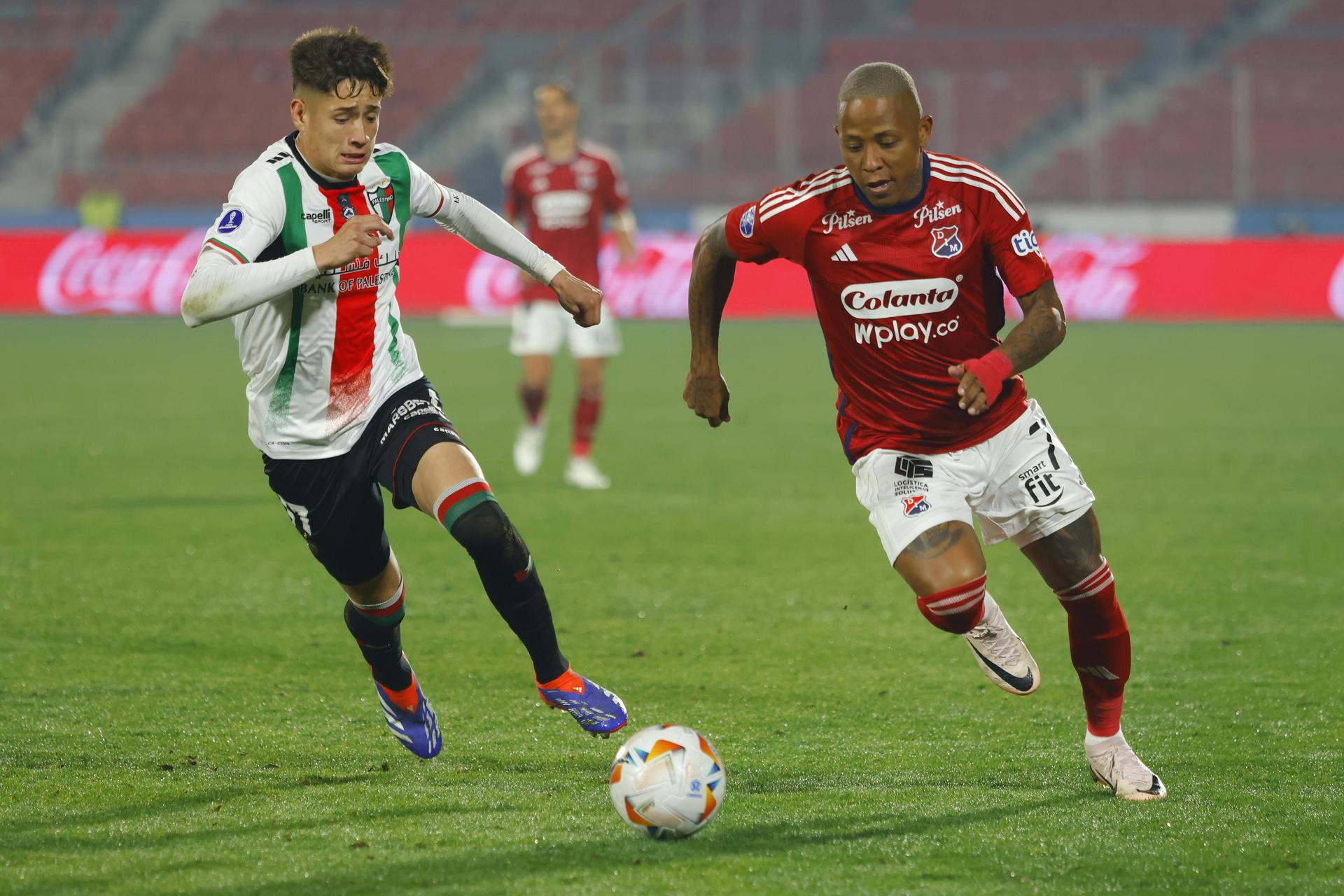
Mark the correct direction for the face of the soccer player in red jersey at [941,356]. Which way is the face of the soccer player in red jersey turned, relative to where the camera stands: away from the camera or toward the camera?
toward the camera

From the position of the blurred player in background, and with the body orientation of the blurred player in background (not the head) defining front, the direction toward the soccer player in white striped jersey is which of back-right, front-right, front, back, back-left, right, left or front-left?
front

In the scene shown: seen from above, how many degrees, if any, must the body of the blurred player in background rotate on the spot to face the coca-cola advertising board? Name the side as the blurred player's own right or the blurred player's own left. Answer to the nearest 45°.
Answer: approximately 180°

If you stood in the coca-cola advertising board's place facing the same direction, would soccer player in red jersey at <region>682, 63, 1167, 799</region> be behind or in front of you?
in front

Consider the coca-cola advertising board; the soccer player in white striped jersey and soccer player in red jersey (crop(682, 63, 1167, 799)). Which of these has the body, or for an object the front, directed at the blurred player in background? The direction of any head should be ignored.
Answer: the coca-cola advertising board

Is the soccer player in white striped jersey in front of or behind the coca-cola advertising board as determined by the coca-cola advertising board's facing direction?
in front

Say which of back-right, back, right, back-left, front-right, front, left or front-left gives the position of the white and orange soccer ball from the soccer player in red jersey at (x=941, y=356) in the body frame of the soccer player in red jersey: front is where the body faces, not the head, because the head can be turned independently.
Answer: front-right

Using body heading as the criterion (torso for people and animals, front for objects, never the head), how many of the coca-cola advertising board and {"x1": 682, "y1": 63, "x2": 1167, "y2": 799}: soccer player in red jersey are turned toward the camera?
2

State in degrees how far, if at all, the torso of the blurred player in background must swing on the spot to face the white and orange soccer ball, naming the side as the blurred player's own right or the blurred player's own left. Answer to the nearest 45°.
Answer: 0° — they already face it

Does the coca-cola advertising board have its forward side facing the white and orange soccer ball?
yes

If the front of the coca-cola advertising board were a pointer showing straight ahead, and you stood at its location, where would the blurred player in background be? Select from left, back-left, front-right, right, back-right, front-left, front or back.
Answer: front

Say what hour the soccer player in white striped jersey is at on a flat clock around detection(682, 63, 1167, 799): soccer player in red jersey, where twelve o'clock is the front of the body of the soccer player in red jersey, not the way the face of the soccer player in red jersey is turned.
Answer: The soccer player in white striped jersey is roughly at 3 o'clock from the soccer player in red jersey.

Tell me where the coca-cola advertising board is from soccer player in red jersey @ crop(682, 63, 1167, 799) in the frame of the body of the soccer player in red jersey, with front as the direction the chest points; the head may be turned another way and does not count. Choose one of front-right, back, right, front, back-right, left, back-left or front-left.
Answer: back

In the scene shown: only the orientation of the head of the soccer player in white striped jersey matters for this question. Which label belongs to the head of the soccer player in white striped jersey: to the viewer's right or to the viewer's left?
to the viewer's right

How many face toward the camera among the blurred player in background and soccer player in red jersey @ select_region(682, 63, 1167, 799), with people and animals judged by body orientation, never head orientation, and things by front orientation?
2

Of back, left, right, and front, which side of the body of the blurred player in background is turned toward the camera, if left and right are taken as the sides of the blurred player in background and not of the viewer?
front

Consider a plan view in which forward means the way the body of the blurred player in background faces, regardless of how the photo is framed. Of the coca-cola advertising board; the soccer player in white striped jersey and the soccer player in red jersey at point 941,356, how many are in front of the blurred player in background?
2
